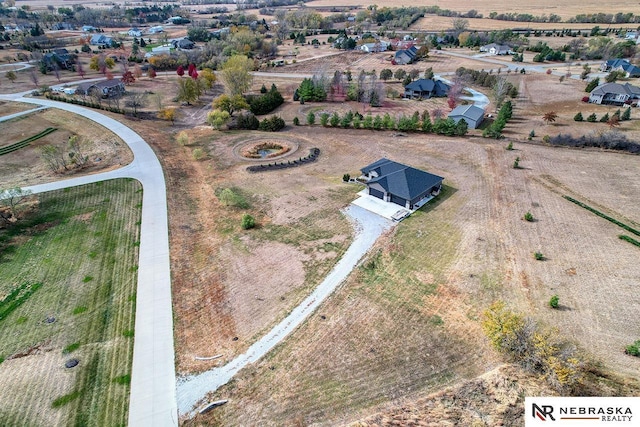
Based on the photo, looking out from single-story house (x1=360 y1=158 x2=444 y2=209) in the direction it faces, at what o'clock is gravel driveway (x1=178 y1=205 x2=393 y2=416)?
The gravel driveway is roughly at 11 o'clock from the single-story house.

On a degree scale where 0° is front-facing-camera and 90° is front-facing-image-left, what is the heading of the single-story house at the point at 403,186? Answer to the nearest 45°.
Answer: approximately 45°

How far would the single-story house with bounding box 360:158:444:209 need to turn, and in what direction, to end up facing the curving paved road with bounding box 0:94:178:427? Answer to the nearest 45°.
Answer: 0° — it already faces it

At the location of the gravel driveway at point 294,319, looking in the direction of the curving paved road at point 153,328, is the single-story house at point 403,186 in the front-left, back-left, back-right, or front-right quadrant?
back-right
